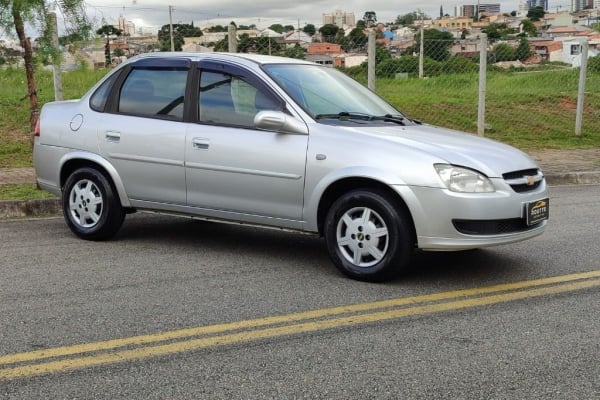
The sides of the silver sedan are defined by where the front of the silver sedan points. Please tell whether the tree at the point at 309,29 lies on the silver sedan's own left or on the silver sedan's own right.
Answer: on the silver sedan's own left

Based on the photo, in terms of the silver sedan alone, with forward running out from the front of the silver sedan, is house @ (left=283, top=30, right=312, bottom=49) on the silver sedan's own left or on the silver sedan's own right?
on the silver sedan's own left

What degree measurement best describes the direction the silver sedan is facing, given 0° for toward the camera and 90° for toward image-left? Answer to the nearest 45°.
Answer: approximately 315°

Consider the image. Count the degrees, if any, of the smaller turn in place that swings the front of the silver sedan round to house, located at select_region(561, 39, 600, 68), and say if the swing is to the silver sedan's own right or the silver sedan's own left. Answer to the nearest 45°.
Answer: approximately 90° to the silver sedan's own left

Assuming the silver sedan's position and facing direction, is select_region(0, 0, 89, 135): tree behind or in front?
behind

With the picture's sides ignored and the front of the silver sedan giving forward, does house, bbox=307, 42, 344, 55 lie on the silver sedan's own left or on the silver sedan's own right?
on the silver sedan's own left

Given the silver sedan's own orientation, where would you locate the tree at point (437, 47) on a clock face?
The tree is roughly at 8 o'clock from the silver sedan.

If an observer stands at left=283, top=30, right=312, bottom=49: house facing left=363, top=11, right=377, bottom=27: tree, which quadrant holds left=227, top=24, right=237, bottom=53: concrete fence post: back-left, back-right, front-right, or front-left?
back-right

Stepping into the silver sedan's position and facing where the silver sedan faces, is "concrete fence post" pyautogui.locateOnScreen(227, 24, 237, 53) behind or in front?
behind

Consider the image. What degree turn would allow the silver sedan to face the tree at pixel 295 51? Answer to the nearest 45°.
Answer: approximately 135° to its left
